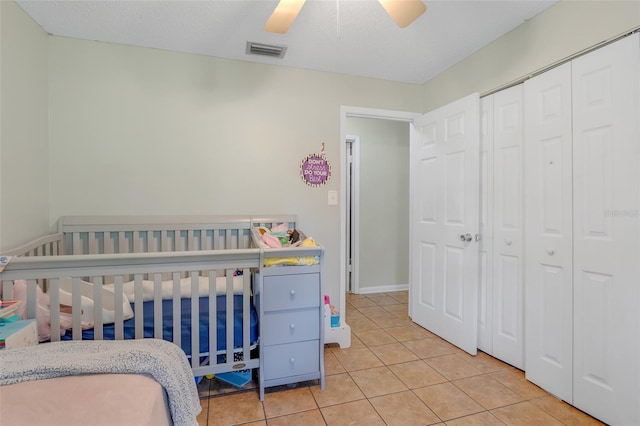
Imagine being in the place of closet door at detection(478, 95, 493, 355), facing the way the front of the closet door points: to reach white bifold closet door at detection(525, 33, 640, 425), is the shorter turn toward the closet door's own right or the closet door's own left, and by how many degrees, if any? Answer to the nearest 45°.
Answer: approximately 90° to the closet door's own left

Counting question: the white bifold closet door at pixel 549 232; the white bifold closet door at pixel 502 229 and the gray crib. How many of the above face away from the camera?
0

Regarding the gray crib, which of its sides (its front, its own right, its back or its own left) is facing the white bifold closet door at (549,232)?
left

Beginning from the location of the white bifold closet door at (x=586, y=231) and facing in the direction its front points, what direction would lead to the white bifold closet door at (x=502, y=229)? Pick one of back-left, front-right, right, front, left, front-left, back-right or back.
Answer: right

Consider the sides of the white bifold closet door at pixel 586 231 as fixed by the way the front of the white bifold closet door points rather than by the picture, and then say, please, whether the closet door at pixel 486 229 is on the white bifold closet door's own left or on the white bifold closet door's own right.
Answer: on the white bifold closet door's own right

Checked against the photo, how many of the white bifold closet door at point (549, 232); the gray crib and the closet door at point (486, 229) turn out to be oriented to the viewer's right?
0

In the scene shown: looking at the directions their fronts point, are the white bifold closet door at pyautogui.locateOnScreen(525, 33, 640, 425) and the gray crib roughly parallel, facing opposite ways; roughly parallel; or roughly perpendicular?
roughly perpendicular

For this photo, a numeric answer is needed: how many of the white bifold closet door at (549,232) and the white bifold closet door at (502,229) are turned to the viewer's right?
0

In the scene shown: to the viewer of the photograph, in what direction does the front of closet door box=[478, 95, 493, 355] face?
facing the viewer and to the left of the viewer

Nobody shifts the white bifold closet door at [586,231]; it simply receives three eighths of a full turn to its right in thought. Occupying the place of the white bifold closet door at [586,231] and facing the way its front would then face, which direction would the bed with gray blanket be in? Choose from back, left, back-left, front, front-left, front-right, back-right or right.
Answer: back-left

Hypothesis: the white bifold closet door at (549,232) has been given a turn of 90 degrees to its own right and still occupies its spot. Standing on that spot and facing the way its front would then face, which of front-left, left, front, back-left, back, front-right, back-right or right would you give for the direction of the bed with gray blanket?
left

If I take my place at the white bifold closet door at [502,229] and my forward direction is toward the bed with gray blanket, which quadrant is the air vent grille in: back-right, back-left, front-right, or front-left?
front-right

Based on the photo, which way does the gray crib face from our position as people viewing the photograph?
facing the viewer

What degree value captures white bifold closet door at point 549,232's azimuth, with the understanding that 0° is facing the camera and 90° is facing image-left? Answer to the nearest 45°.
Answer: approximately 45°
